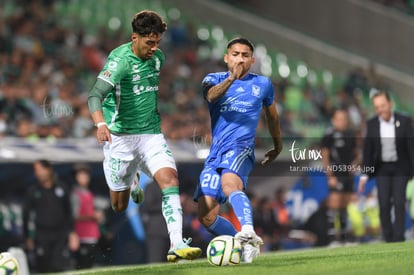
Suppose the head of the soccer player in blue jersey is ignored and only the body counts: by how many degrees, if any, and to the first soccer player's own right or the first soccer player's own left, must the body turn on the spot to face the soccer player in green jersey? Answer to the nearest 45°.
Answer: approximately 90° to the first soccer player's own right

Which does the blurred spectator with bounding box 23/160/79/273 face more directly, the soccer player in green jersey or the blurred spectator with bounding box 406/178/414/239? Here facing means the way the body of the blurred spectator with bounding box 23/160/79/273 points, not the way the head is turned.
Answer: the soccer player in green jersey

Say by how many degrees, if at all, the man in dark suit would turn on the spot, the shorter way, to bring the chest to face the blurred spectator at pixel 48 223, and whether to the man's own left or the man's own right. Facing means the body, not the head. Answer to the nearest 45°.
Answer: approximately 90° to the man's own right

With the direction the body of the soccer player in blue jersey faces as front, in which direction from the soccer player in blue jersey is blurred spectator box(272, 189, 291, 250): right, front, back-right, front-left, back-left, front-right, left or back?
back

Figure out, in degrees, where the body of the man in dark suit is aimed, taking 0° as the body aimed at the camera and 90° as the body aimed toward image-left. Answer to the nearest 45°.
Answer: approximately 0°

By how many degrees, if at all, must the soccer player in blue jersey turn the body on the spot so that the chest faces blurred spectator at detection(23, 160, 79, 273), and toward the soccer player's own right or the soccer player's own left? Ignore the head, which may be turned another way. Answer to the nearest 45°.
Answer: approximately 135° to the soccer player's own right

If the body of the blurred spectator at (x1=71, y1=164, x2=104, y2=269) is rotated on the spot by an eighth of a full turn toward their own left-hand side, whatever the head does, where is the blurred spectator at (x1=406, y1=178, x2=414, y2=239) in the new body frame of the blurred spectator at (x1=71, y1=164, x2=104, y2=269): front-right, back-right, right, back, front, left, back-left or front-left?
front

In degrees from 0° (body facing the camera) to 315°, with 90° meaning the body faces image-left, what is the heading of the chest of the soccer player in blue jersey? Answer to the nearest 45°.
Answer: approximately 0°
